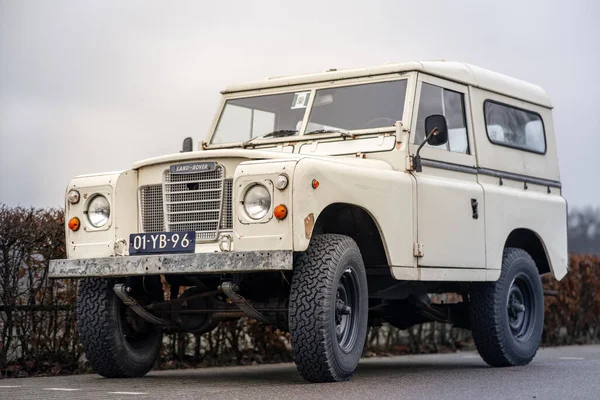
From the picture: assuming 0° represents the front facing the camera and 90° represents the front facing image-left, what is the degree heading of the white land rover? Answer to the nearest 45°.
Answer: approximately 45°
